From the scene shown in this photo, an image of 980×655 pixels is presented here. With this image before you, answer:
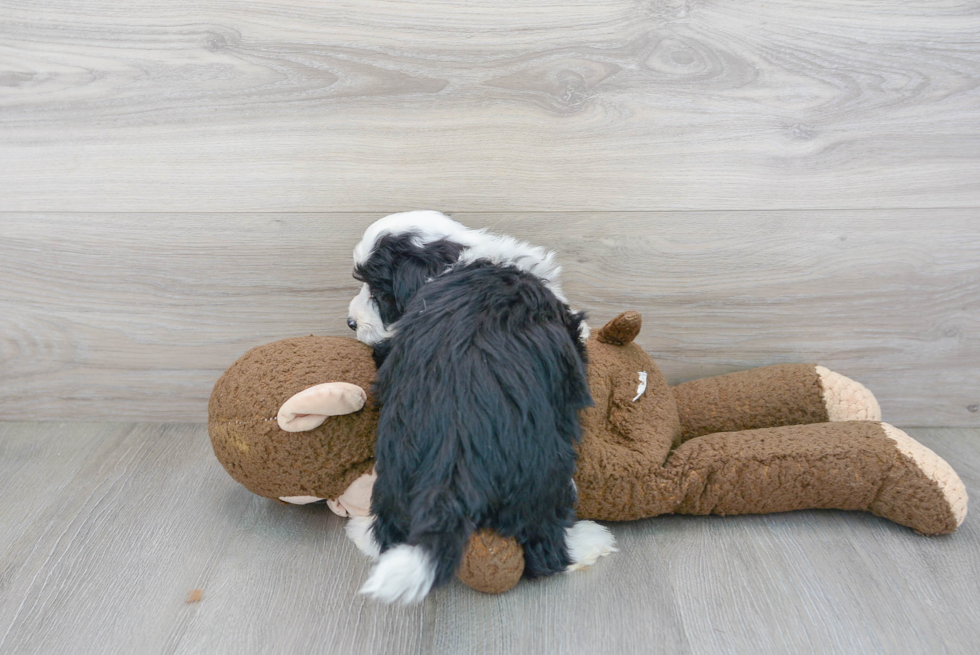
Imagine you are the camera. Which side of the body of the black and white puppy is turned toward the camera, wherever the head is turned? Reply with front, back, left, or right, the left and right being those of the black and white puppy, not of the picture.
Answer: back
